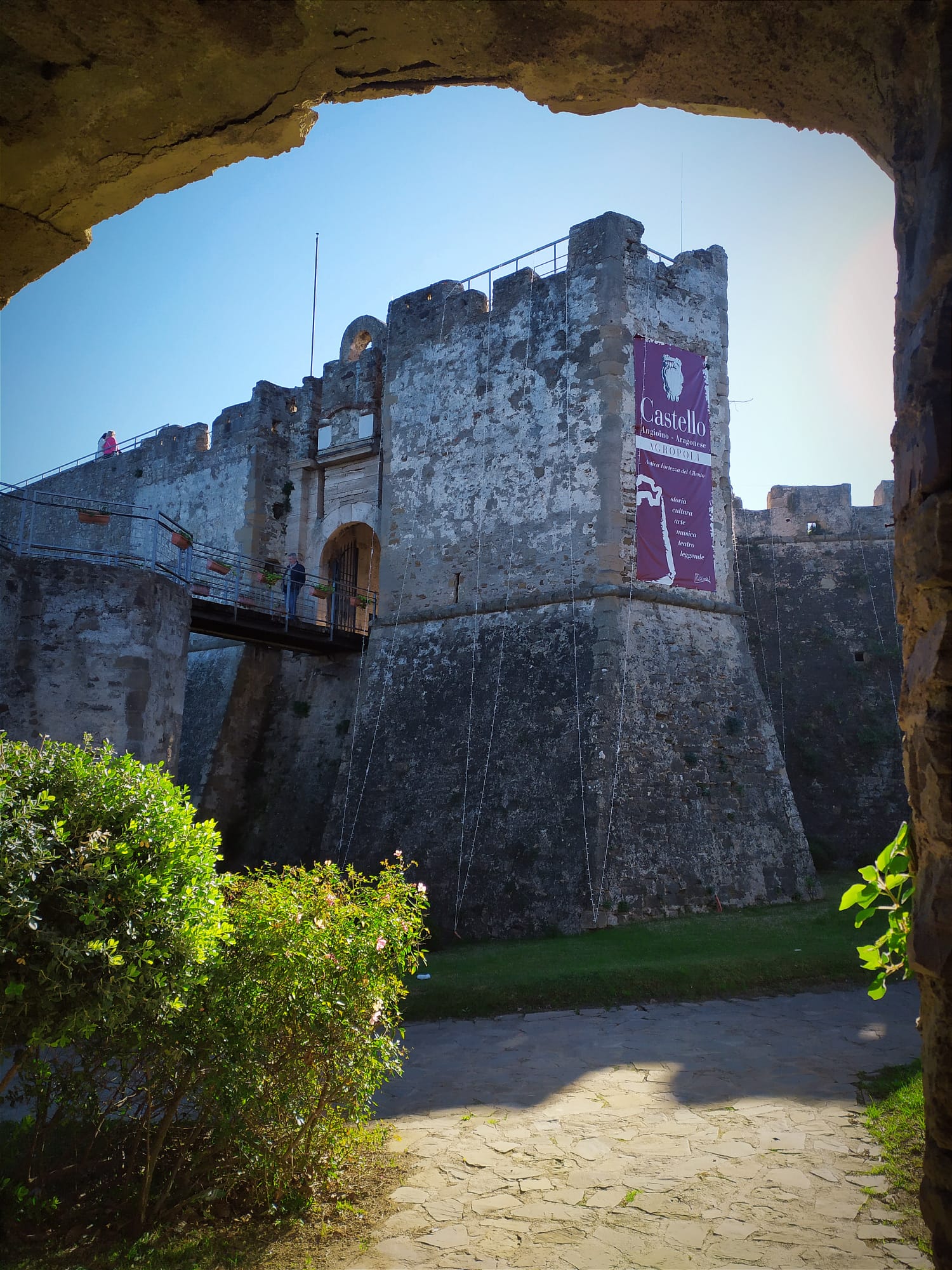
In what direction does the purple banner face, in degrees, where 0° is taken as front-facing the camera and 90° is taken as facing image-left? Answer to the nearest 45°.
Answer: approximately 315°

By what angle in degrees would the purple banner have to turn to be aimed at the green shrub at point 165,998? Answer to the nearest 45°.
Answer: approximately 45° to its right

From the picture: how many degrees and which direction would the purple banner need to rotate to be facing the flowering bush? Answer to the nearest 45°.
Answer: approximately 45° to its right

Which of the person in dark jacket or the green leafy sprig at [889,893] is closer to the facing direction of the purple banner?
the green leafy sprig

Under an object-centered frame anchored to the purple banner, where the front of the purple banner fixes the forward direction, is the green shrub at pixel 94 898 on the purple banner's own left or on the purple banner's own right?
on the purple banner's own right

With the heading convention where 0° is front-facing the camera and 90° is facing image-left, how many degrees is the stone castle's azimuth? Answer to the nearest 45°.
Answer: approximately 45°

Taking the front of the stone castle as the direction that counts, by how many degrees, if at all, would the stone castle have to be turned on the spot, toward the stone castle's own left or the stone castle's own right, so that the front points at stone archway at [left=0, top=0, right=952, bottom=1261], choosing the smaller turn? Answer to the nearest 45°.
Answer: approximately 45° to the stone castle's own left
